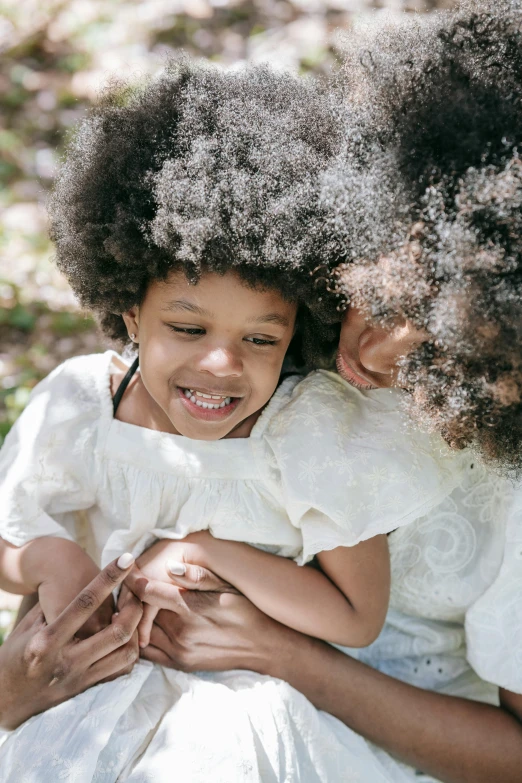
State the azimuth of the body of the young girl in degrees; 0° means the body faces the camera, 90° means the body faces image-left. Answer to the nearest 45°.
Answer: approximately 0°
